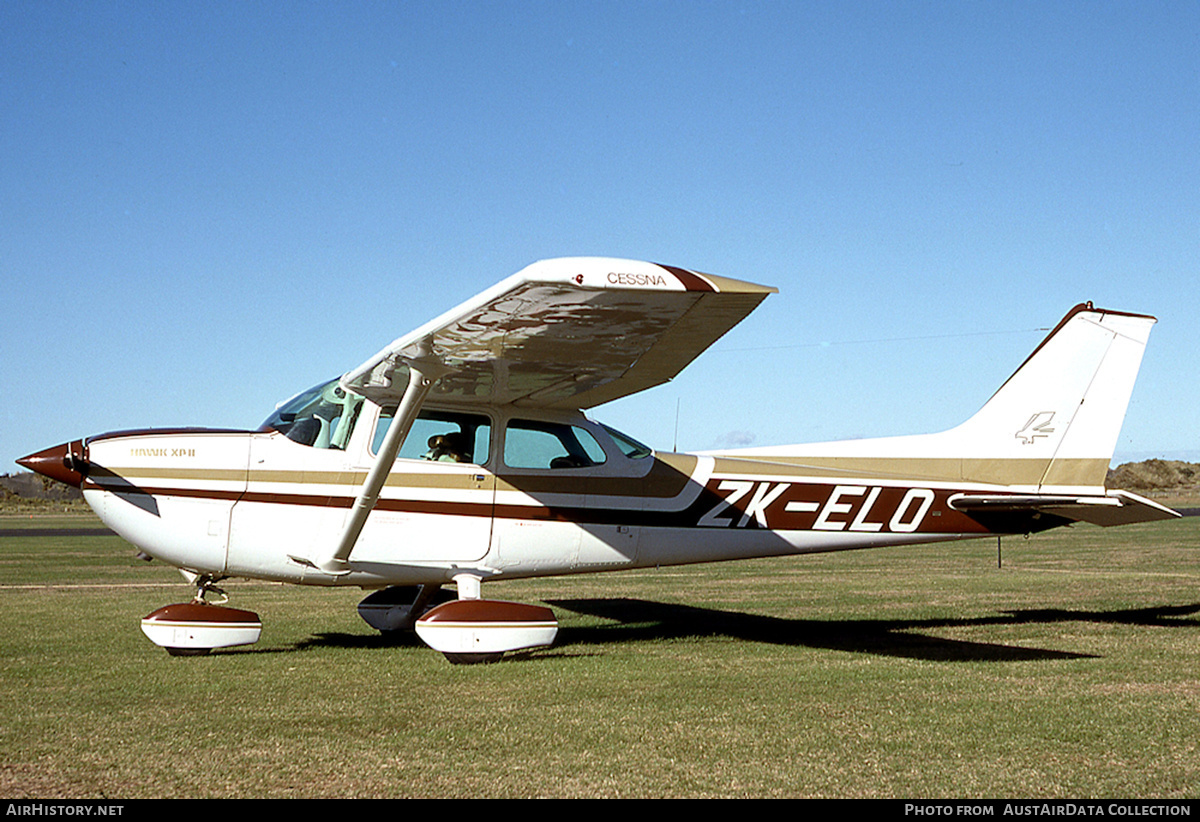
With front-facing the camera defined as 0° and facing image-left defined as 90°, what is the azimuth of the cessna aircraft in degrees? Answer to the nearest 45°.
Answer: approximately 90°
